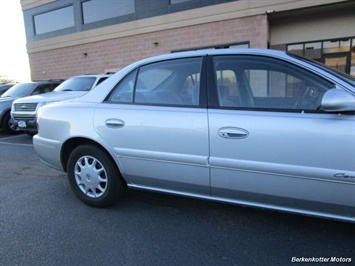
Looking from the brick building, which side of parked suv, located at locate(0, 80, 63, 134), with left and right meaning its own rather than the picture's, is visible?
back

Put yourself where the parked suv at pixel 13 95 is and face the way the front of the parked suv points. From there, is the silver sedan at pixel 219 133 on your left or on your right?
on your left

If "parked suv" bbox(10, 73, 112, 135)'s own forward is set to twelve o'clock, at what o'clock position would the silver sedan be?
The silver sedan is roughly at 10 o'clock from the parked suv.

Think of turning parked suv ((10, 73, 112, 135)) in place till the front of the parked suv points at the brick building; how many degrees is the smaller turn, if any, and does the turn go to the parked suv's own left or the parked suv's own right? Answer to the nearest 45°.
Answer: approximately 180°

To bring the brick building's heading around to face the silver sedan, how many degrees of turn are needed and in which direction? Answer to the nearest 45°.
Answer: approximately 45° to its left

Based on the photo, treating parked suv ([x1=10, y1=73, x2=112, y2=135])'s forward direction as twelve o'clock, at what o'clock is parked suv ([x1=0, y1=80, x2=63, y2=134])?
parked suv ([x1=0, y1=80, x2=63, y2=134]) is roughly at 4 o'clock from parked suv ([x1=10, y1=73, x2=112, y2=135]).

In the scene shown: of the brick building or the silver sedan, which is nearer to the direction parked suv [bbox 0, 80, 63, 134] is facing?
the silver sedan

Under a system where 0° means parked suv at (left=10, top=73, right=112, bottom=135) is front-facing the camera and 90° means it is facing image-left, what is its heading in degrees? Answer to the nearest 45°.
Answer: approximately 45°

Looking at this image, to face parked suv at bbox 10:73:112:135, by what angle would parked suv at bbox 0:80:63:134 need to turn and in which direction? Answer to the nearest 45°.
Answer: approximately 45° to its left
